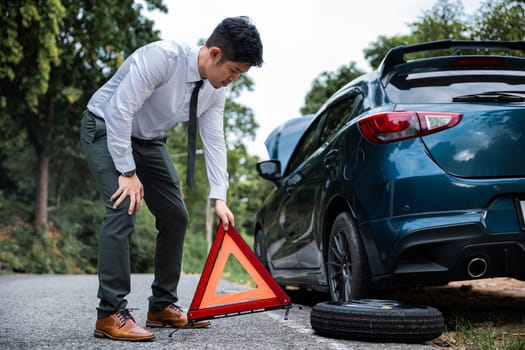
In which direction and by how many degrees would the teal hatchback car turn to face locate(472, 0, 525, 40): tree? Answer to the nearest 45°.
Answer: approximately 45° to its right

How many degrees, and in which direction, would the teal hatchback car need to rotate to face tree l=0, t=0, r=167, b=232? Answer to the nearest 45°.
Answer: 0° — it already faces it

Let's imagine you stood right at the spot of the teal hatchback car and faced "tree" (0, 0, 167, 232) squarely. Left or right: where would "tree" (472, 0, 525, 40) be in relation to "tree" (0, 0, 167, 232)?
right

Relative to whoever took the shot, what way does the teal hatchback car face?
facing away from the viewer and to the left of the viewer

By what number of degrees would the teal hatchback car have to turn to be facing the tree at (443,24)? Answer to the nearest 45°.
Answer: approximately 45° to its right
